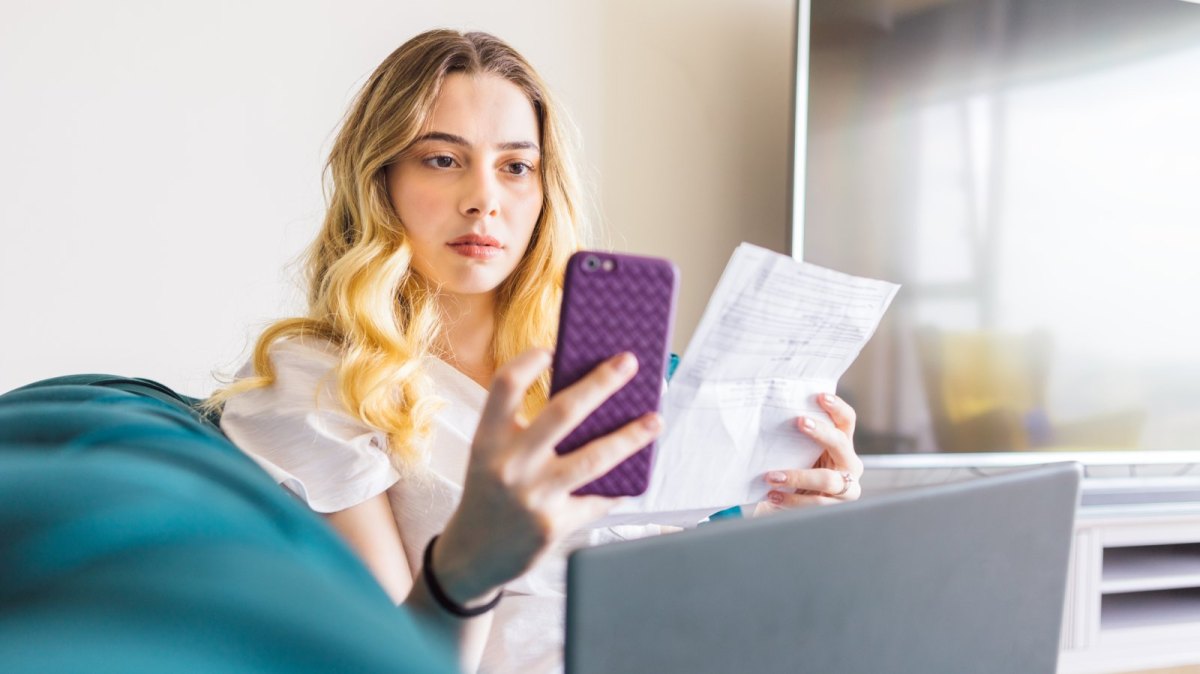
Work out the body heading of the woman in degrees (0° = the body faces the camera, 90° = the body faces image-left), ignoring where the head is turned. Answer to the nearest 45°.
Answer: approximately 315°
